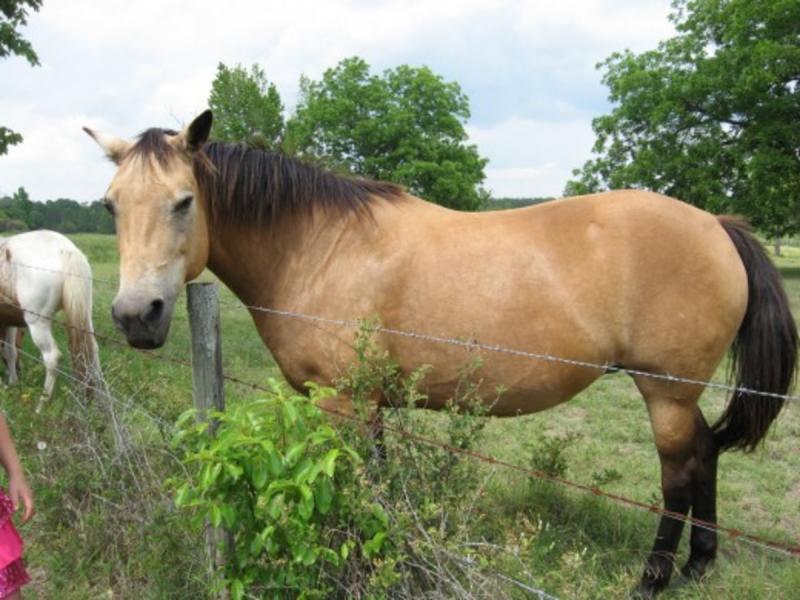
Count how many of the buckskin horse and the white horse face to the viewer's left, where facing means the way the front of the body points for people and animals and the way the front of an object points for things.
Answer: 2

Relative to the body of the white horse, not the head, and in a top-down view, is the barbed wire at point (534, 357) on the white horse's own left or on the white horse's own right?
on the white horse's own left

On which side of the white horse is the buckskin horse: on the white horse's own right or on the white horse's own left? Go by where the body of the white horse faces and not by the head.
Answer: on the white horse's own left

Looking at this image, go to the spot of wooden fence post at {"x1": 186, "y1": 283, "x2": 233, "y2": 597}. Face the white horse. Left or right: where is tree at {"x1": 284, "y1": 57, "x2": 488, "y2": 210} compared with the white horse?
right

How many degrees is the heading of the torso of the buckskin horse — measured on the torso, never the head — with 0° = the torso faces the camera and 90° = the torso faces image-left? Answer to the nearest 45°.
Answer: approximately 90°

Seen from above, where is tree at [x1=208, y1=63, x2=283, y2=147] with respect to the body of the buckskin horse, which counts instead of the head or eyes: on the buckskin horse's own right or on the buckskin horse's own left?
on the buckskin horse's own right

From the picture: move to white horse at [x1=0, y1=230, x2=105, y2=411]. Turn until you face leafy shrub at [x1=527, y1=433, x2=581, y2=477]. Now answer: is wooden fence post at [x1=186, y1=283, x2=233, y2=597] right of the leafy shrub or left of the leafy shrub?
right

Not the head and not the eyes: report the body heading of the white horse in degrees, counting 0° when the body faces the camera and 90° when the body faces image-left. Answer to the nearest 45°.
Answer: approximately 90°

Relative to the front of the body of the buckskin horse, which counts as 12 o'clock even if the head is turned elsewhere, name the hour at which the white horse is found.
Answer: The white horse is roughly at 1 o'clock from the buckskin horse.

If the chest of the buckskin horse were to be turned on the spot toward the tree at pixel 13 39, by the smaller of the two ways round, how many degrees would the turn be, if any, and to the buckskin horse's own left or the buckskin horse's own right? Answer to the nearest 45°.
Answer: approximately 45° to the buckskin horse's own right
